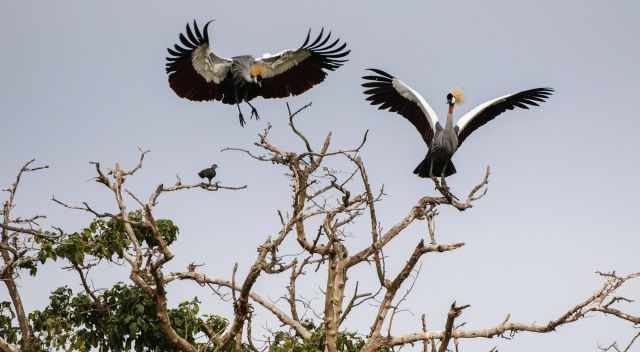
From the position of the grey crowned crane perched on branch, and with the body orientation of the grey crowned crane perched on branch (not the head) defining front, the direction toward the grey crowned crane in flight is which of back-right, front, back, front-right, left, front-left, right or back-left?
right

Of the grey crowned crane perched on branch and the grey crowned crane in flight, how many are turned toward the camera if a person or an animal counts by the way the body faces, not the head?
2

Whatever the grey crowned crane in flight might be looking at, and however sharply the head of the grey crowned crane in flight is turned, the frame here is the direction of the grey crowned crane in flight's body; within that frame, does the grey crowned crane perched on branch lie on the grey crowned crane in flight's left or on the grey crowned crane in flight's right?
on the grey crowned crane in flight's left

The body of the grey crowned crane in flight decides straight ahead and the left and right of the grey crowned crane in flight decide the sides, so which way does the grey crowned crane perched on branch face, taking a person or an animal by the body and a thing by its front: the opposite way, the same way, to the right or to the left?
the same way

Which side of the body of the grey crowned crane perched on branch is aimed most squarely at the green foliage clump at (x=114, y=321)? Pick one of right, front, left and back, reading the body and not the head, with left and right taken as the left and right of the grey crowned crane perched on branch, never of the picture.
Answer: right

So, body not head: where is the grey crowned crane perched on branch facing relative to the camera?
toward the camera

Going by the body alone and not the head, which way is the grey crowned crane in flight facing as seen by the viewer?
toward the camera
